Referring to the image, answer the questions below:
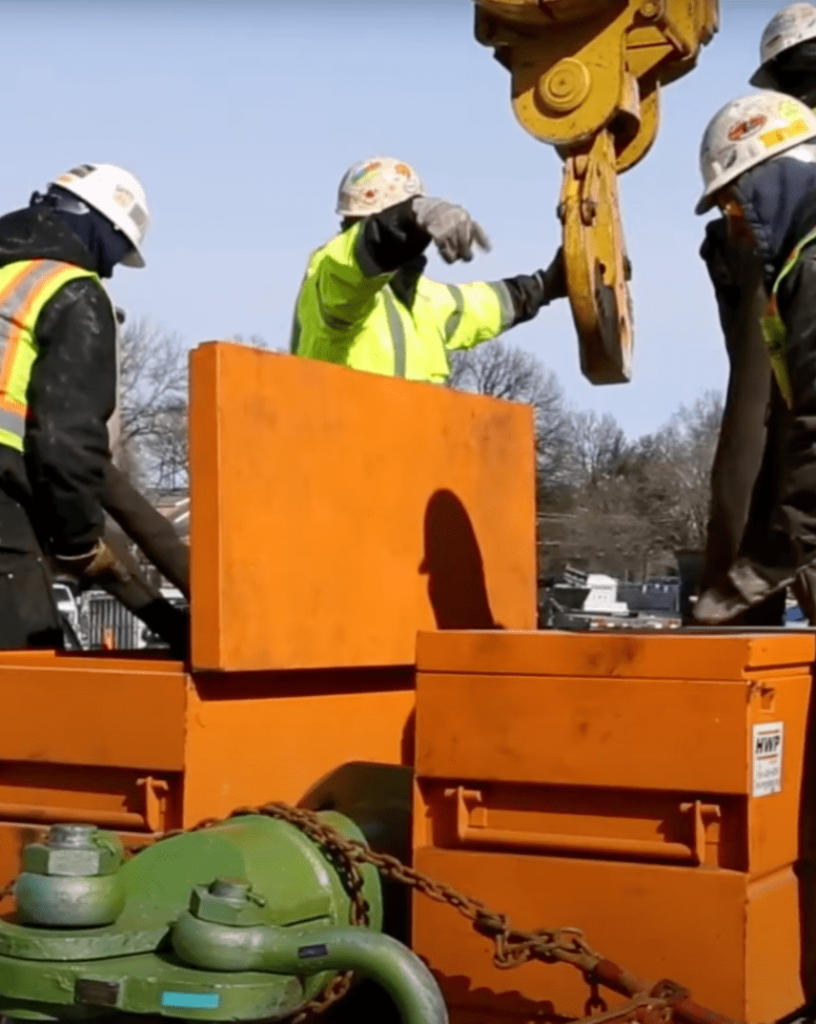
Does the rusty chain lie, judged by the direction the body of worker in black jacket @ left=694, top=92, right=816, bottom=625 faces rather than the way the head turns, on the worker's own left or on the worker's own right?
on the worker's own left

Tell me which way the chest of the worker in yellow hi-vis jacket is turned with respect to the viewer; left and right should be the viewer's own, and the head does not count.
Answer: facing the viewer and to the right of the viewer

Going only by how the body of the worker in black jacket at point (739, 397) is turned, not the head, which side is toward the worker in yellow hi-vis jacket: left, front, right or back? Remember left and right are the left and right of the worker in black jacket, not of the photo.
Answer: front

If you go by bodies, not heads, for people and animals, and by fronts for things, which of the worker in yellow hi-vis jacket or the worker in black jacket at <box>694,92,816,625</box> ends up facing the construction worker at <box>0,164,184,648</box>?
the worker in black jacket

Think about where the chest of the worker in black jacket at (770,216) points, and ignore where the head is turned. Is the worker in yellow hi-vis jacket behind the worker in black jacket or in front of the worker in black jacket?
in front

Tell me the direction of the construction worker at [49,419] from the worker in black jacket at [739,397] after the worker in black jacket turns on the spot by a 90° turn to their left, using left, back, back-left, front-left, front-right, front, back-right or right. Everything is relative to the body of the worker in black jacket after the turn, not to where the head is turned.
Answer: front-right

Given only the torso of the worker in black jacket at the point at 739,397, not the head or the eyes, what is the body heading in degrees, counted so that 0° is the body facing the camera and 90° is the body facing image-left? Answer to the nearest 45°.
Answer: approximately 90°

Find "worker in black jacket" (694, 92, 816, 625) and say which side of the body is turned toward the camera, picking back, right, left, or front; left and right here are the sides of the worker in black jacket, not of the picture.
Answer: left

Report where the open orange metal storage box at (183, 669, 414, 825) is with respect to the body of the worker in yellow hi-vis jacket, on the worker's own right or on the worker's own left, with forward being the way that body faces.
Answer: on the worker's own right

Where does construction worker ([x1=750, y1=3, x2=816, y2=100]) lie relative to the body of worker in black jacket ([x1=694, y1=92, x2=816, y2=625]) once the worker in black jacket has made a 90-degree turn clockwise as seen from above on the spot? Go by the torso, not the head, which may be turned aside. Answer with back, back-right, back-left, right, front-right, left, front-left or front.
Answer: front

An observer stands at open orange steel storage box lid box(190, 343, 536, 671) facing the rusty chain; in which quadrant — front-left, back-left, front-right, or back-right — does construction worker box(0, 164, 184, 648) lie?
back-right

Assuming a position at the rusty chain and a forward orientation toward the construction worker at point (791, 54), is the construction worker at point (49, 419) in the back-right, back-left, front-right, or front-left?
front-left

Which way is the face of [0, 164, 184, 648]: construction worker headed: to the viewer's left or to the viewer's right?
to the viewer's right
